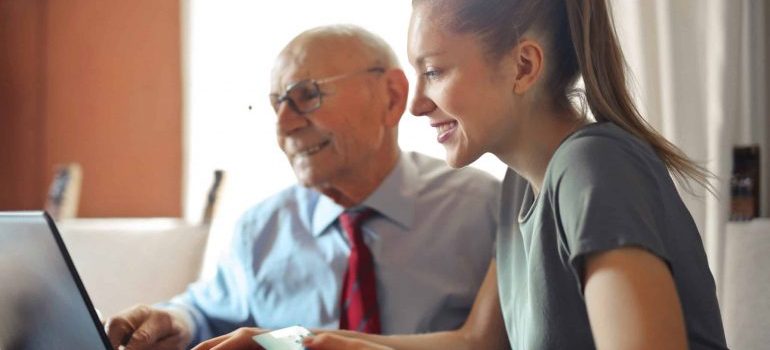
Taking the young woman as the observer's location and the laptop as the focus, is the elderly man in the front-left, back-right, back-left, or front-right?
front-right

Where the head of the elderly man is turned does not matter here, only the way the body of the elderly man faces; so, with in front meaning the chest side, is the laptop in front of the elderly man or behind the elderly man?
in front

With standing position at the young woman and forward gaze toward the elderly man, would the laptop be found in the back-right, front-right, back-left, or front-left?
front-left

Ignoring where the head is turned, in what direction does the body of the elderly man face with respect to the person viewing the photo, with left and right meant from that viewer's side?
facing the viewer and to the left of the viewer

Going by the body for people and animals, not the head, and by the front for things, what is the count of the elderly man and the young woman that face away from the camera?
0

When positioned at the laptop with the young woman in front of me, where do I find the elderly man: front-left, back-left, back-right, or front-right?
front-left

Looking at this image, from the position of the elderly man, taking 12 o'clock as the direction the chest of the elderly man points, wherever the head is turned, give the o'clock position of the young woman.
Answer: The young woman is roughly at 10 o'clock from the elderly man.

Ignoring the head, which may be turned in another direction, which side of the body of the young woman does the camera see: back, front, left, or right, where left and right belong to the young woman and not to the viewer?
left

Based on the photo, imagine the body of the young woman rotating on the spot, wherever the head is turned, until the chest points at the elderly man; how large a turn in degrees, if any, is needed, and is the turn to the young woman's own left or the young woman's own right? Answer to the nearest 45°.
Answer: approximately 45° to the young woman's own right

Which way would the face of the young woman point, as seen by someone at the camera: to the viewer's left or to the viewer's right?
to the viewer's left

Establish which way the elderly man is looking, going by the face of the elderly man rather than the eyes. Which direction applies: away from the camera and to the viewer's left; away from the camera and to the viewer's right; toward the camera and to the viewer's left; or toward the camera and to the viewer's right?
toward the camera and to the viewer's left
